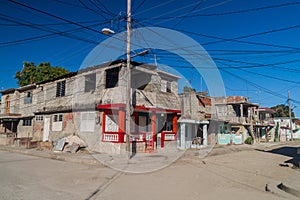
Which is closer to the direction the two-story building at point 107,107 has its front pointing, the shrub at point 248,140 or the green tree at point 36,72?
the shrub

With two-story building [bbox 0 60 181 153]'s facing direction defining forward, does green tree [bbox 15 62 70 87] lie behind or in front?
behind

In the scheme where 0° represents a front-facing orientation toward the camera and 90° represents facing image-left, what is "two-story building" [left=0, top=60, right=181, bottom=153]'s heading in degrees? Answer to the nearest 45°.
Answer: approximately 315°

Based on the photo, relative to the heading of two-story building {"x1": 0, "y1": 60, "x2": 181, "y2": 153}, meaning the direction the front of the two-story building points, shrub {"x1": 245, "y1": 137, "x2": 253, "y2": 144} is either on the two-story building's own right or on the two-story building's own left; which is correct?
on the two-story building's own left

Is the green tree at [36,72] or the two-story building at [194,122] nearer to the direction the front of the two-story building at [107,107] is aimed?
the two-story building

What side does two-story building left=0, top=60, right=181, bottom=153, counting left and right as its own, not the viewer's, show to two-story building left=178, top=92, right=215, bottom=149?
left
